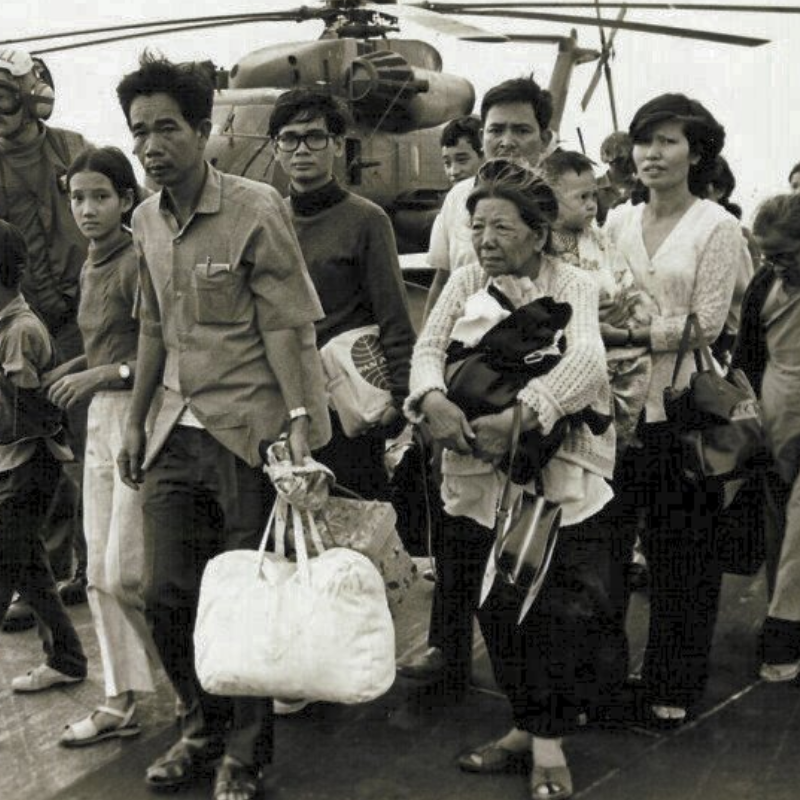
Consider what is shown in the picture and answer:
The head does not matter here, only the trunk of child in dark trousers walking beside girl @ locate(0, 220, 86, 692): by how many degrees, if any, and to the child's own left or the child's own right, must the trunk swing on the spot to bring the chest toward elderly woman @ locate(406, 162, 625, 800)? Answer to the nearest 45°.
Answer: approximately 135° to the child's own left

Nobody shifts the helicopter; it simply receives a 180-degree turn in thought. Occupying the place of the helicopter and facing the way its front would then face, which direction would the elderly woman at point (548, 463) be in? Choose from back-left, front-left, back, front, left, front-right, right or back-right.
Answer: back-right

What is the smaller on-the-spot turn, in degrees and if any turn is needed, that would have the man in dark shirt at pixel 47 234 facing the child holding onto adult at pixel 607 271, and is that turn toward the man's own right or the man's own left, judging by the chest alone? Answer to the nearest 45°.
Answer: approximately 90° to the man's own left

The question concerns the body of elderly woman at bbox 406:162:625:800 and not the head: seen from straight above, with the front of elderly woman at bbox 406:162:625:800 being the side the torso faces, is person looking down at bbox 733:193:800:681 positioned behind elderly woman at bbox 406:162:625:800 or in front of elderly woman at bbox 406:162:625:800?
behind

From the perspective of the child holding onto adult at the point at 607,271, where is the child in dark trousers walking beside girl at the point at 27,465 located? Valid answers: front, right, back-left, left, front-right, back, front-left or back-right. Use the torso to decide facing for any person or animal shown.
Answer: back-right

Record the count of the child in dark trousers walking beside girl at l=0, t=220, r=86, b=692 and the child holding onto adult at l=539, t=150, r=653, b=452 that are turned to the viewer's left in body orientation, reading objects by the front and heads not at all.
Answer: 1

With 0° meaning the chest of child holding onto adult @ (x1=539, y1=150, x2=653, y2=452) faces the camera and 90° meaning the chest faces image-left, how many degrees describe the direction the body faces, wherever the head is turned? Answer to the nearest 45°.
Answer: approximately 315°

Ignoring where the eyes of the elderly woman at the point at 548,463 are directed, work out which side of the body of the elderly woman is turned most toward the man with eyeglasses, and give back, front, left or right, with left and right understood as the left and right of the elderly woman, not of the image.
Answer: right

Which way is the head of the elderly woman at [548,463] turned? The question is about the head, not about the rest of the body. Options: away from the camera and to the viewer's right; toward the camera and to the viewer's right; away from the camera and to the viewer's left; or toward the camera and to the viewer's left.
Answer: toward the camera and to the viewer's left
